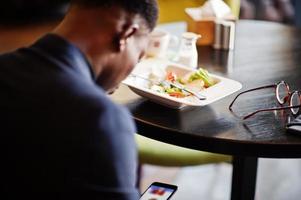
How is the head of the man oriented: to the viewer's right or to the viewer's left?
to the viewer's right

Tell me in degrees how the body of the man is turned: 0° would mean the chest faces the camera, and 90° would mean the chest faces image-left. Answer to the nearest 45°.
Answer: approximately 225°

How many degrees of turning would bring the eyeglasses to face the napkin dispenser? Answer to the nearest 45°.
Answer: approximately 90° to its left

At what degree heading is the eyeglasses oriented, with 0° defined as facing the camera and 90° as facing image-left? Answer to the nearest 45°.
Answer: approximately 225°

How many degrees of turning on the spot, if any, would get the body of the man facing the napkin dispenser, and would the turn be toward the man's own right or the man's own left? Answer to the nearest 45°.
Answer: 0° — they already face it

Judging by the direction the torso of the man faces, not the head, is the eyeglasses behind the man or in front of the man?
in front
